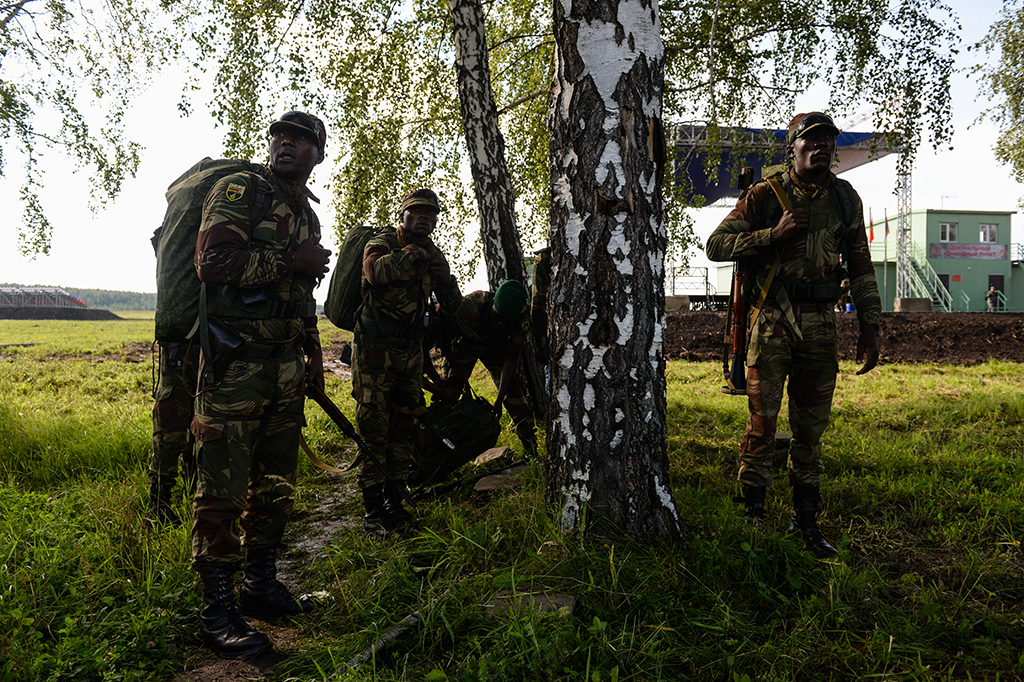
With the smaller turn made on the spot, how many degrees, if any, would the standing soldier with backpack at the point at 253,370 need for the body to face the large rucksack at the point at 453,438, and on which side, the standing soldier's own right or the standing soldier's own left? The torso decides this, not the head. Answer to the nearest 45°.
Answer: approximately 90° to the standing soldier's own left

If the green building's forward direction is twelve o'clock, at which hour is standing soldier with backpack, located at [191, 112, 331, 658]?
The standing soldier with backpack is roughly at 12 o'clock from the green building.

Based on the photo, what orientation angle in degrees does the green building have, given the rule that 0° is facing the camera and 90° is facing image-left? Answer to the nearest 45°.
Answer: approximately 0°

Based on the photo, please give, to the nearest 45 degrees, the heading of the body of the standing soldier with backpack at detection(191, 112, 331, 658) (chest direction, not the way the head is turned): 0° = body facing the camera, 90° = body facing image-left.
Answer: approximately 315°

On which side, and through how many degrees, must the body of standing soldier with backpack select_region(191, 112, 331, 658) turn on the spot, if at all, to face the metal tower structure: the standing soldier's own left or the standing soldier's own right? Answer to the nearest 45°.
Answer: approximately 90° to the standing soldier's own left

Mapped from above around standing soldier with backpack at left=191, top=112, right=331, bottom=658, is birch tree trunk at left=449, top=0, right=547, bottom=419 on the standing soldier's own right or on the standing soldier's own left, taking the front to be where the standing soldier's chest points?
on the standing soldier's own left

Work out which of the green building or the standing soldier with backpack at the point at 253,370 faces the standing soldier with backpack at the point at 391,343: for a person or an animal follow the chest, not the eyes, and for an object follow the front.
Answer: the green building
